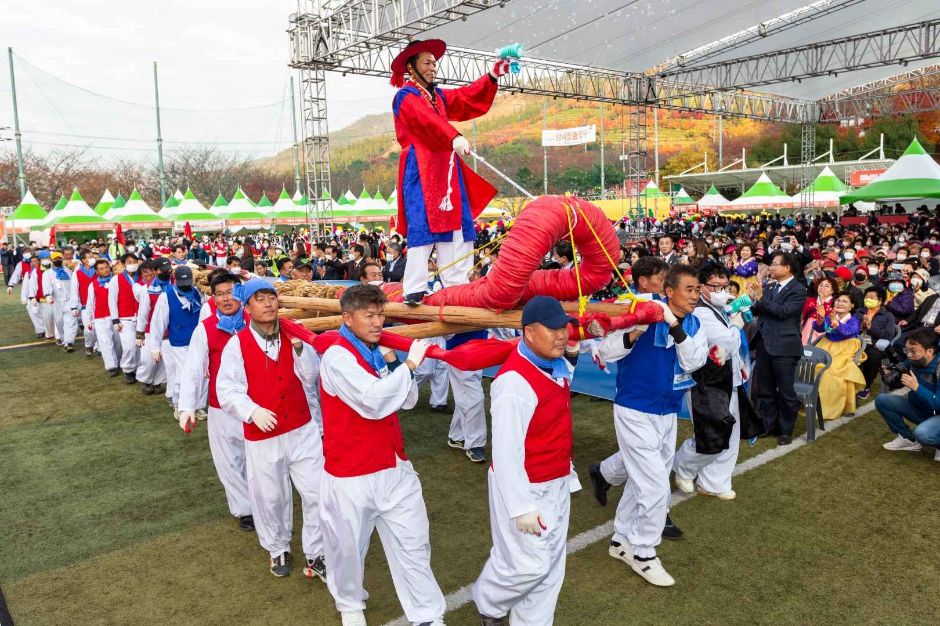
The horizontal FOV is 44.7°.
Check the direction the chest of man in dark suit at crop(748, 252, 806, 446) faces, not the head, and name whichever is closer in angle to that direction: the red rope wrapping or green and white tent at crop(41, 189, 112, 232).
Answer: the red rope wrapping

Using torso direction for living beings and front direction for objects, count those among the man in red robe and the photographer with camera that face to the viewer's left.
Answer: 1

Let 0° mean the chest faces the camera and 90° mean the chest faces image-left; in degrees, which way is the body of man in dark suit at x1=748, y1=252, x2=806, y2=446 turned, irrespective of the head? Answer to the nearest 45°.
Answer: approximately 45°

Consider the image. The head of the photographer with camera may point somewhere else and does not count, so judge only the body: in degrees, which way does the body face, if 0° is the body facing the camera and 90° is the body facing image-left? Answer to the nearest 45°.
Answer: approximately 90°

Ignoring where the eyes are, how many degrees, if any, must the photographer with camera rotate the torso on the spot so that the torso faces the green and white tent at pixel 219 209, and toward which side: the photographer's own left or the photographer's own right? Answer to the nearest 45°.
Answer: approximately 45° to the photographer's own right

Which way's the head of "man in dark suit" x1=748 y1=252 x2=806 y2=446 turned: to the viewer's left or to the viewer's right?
to the viewer's left

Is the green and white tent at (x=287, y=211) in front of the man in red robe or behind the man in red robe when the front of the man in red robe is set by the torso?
behind

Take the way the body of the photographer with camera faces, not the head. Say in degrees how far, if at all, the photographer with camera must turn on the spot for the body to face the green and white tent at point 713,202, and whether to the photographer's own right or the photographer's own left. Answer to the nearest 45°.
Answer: approximately 90° to the photographer's own right

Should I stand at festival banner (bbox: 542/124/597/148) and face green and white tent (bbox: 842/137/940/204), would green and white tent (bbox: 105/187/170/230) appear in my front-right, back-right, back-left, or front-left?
back-right

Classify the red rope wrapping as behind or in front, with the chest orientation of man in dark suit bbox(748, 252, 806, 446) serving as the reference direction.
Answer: in front

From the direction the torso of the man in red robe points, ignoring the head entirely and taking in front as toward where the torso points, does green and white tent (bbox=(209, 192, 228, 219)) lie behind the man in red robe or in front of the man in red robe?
behind

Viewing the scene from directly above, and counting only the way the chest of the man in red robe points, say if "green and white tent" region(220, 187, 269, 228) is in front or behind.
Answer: behind

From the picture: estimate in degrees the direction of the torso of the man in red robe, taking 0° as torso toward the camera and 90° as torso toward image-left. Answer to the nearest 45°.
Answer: approximately 315°
